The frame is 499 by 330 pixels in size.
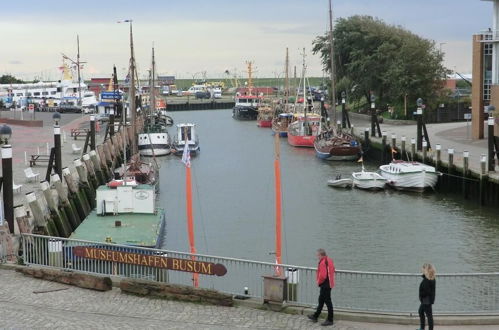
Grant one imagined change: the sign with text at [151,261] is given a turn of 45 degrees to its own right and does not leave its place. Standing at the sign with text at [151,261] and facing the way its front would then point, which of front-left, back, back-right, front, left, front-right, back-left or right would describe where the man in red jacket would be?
left

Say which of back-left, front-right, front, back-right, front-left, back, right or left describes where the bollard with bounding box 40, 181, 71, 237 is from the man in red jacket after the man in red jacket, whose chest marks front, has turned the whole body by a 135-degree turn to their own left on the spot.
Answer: back

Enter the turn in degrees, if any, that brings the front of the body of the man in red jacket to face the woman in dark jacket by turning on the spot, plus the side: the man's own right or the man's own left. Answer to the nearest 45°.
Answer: approximately 135° to the man's own left

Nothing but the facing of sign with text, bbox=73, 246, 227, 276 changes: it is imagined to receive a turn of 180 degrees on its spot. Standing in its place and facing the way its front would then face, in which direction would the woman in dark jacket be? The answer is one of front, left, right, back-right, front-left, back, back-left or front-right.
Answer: back-right

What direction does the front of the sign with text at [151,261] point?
toward the camera

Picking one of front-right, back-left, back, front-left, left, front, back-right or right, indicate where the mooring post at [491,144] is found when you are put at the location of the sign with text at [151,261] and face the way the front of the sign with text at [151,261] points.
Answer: back-left

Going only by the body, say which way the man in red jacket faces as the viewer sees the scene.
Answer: to the viewer's left

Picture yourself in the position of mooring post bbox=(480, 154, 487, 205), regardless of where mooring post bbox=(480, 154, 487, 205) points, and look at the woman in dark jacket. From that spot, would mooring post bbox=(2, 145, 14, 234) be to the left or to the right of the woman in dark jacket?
right

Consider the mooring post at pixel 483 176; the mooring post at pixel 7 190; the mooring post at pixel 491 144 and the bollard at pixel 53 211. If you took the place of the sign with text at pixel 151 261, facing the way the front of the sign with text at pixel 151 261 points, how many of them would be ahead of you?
0

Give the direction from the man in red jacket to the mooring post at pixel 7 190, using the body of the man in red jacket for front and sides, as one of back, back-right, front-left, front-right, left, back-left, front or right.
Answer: front-right

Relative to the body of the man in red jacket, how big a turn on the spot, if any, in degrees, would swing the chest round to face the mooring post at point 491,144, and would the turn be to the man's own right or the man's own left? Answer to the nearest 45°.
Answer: approximately 90° to the man's own right

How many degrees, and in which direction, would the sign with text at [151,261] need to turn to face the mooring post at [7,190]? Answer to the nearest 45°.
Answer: approximately 135° to its right

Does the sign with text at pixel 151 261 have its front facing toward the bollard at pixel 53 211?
no

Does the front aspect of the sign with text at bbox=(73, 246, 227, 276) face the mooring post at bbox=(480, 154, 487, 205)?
no
